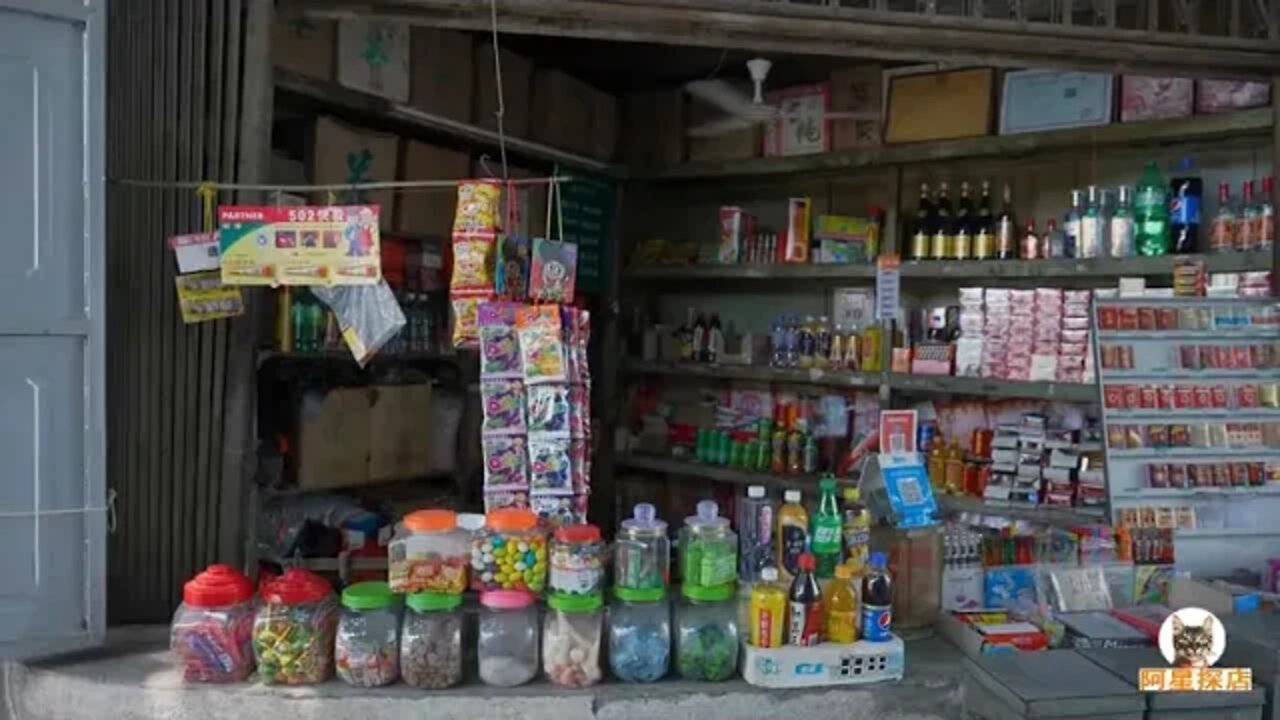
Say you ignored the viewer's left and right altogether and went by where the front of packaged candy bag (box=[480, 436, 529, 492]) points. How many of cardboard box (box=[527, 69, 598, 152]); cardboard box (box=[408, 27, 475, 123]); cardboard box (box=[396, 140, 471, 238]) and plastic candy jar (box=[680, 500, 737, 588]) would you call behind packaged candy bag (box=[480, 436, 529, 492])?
3

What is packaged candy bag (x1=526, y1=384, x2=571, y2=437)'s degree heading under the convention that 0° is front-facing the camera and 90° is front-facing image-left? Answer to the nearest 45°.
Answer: approximately 0°

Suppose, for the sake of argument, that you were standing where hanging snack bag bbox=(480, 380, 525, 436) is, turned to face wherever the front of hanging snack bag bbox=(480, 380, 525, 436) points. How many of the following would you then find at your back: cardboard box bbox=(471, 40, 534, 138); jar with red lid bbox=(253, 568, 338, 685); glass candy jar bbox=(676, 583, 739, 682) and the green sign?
2

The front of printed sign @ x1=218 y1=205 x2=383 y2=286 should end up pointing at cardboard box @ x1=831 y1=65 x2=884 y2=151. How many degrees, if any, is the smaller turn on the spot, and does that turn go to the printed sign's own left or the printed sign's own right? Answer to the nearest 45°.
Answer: approximately 135° to the printed sign's own left

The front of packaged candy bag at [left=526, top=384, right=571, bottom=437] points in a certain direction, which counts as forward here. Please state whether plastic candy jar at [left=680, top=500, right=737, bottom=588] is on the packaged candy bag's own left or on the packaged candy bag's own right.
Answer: on the packaged candy bag's own left
